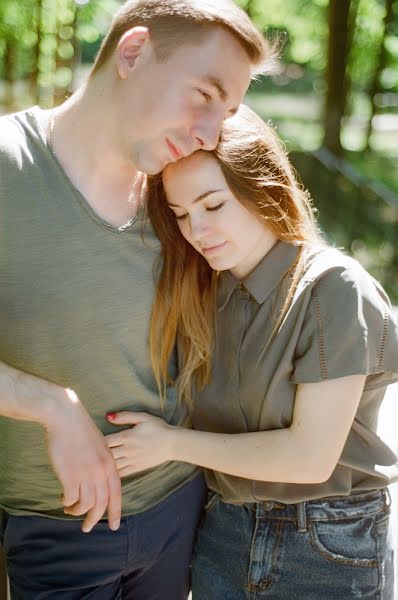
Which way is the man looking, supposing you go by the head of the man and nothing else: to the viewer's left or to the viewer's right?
to the viewer's right

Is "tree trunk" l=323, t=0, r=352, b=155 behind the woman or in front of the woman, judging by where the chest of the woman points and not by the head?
behind

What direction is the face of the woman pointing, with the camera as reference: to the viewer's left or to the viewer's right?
to the viewer's left

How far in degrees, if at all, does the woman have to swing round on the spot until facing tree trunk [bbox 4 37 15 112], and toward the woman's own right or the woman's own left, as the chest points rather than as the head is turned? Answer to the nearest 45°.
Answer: approximately 135° to the woman's own right

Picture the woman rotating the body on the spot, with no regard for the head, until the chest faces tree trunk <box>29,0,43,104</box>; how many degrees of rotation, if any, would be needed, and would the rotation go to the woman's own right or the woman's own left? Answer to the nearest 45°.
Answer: approximately 135° to the woman's own right

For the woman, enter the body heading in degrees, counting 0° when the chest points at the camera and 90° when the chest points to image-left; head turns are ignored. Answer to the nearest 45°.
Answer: approximately 45°
